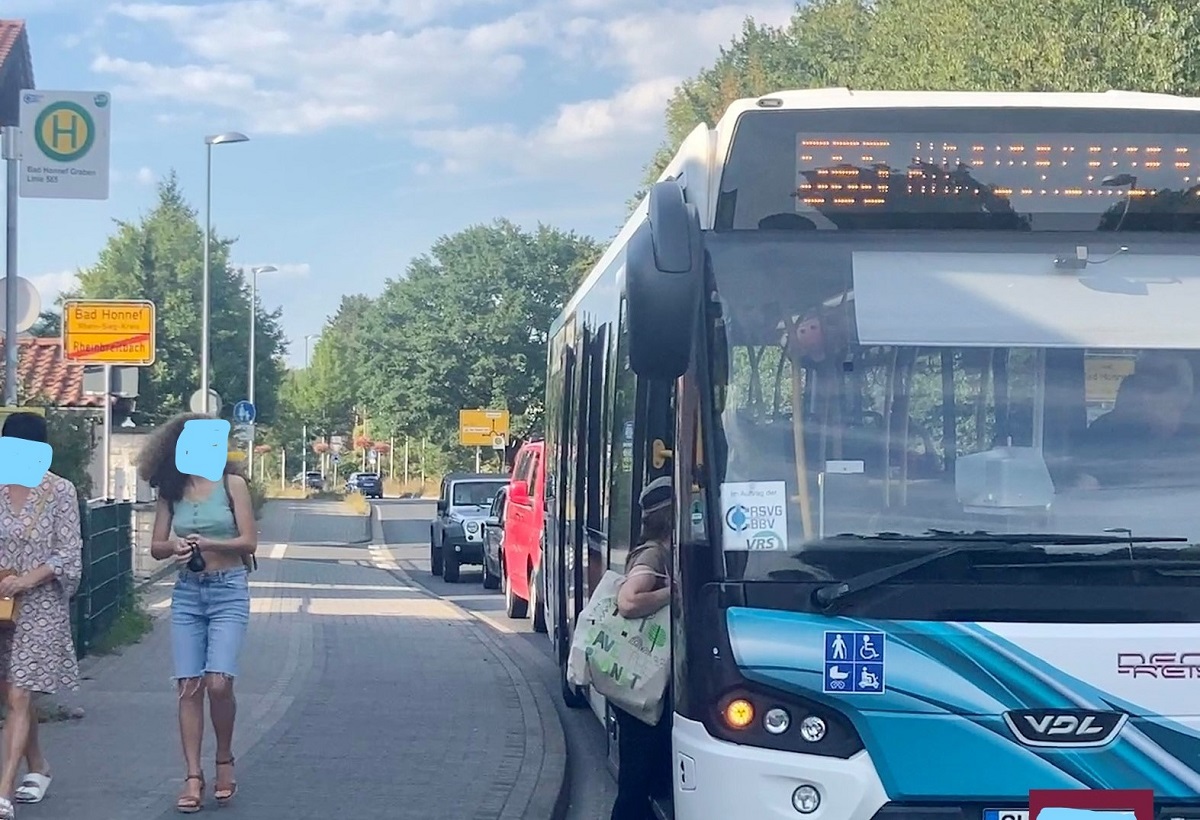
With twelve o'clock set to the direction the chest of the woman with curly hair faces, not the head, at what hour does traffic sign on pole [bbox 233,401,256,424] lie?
The traffic sign on pole is roughly at 6 o'clock from the woman with curly hair.

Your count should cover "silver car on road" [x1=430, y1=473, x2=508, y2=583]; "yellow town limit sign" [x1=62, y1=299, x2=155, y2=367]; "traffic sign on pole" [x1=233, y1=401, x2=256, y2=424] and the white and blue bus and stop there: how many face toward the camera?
4

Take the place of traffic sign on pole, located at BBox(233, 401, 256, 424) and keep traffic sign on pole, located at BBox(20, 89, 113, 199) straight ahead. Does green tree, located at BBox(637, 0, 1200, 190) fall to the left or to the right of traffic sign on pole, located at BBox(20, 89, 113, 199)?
left

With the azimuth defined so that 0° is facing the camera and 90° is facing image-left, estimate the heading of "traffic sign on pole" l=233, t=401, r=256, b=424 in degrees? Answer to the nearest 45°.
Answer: approximately 0°

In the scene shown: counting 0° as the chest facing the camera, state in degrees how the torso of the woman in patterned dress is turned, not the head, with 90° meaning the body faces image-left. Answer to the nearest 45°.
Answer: approximately 45°

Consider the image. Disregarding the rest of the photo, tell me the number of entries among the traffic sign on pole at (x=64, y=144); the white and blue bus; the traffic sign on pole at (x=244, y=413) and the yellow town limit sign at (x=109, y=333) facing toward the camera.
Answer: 4

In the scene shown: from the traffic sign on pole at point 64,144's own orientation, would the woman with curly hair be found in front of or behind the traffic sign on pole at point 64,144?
in front

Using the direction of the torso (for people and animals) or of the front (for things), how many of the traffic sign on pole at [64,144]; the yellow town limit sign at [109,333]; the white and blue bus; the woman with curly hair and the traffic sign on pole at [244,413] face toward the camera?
5

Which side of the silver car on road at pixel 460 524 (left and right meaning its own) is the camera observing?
front
